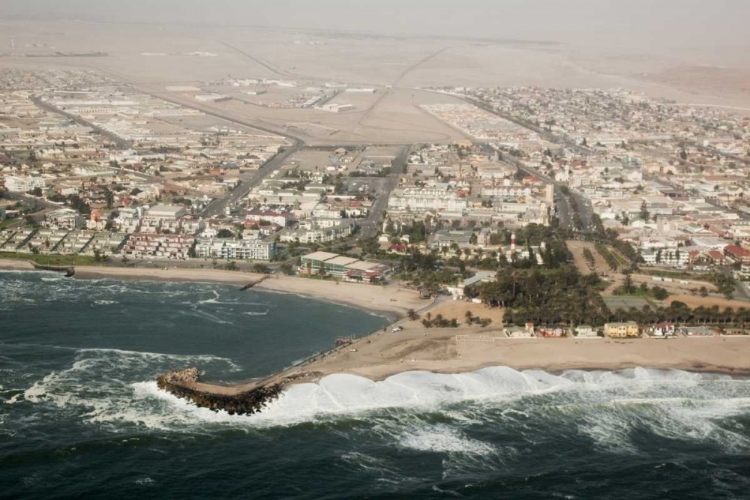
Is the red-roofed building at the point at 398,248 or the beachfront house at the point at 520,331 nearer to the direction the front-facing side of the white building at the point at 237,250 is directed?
the beachfront house

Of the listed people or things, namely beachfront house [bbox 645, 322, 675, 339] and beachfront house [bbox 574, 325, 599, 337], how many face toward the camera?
2

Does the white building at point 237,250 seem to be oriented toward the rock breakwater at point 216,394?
yes

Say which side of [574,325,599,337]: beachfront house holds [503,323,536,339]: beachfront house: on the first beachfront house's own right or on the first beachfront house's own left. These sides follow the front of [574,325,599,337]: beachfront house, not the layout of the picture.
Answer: on the first beachfront house's own right

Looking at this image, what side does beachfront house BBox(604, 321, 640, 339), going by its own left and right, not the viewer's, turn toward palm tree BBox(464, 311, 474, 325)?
right

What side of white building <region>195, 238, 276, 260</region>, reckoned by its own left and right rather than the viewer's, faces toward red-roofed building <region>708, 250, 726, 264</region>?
left

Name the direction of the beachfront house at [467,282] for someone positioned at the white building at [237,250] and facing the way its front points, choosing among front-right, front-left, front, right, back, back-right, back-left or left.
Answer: front-left

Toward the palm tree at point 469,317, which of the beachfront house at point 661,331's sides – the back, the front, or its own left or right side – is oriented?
right
